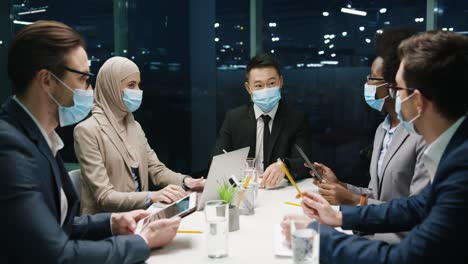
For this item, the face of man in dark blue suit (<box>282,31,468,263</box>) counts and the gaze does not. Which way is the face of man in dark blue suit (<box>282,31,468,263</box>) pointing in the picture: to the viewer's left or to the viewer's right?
to the viewer's left

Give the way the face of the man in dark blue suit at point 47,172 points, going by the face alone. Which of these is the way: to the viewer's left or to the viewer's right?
to the viewer's right

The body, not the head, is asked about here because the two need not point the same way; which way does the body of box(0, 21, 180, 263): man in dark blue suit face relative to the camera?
to the viewer's right

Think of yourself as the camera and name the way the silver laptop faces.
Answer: facing away from the viewer and to the left of the viewer

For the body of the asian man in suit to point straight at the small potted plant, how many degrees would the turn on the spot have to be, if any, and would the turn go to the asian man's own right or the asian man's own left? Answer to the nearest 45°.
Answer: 0° — they already face it

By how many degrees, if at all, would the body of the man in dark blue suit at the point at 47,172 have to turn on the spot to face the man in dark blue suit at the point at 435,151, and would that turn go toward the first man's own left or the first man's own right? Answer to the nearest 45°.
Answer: approximately 45° to the first man's own right

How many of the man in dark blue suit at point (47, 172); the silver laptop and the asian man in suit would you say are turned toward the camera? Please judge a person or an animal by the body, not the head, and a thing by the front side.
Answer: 1

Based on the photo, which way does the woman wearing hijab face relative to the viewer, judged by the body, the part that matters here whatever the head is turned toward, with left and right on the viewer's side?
facing the viewer and to the right of the viewer

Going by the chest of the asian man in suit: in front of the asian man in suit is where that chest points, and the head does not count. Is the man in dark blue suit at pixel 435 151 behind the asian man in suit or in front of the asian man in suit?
in front

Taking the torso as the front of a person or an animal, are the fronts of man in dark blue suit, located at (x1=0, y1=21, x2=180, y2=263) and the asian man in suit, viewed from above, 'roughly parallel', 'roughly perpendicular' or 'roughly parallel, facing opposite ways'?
roughly perpendicular

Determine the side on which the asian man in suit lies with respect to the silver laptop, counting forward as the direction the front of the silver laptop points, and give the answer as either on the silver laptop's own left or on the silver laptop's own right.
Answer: on the silver laptop's own right

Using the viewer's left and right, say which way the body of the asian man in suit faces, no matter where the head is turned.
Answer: facing the viewer

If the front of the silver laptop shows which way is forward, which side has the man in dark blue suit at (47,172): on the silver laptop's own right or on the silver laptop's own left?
on the silver laptop's own left

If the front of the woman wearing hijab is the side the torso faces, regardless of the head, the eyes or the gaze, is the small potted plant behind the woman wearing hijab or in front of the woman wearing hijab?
in front
